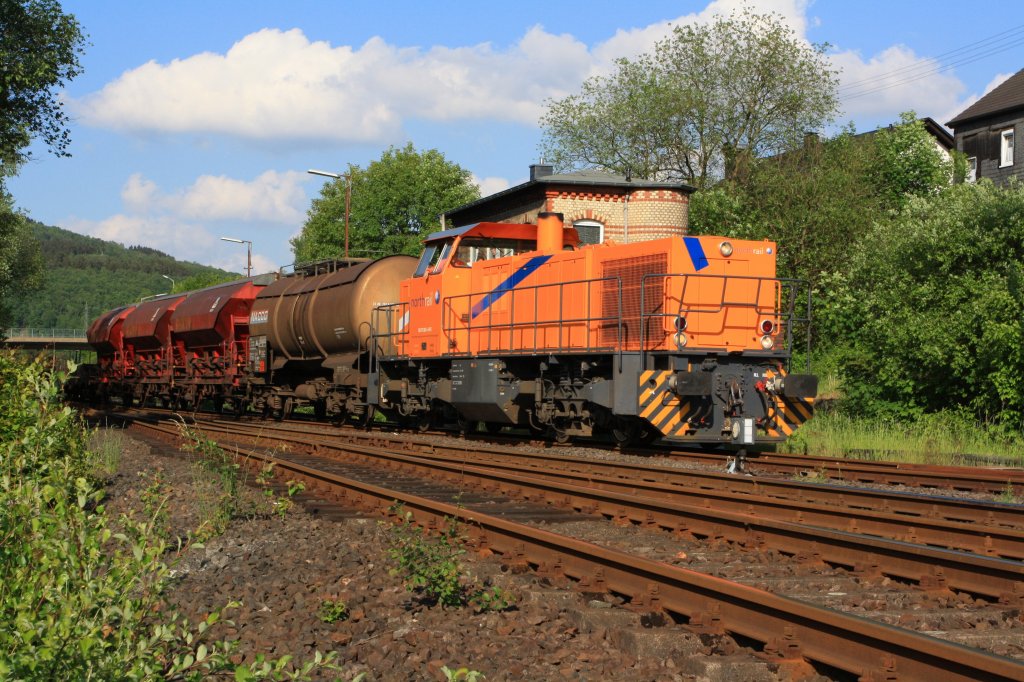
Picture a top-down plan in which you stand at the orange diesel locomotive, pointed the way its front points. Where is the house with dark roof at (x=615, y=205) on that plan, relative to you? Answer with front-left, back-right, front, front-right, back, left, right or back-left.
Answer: back-left

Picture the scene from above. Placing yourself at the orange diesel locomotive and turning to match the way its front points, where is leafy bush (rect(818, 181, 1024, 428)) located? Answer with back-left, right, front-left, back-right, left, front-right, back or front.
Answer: left

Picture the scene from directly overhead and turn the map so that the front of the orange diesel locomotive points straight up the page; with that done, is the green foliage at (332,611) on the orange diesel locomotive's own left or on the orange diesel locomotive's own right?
on the orange diesel locomotive's own right

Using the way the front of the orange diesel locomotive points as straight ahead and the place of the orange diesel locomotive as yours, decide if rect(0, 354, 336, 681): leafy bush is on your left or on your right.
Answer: on your right

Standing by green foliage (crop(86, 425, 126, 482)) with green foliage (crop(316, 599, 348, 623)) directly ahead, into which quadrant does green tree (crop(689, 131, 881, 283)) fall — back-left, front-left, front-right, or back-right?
back-left

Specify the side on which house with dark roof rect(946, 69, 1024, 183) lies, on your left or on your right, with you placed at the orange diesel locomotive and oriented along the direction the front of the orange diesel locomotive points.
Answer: on your left

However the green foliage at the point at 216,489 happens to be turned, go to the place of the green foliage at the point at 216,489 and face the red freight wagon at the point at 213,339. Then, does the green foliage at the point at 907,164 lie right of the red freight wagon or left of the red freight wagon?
right

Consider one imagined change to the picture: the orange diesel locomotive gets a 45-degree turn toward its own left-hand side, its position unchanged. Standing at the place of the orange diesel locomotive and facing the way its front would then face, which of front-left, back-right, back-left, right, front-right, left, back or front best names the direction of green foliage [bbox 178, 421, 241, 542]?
back-right

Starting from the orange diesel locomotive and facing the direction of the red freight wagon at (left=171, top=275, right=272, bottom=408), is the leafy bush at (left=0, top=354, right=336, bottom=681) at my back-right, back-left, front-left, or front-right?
back-left

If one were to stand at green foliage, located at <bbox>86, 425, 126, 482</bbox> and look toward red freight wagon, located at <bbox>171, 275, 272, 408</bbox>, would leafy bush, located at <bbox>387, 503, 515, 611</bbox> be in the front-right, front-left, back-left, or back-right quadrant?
back-right

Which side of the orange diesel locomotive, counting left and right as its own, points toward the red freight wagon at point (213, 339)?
back

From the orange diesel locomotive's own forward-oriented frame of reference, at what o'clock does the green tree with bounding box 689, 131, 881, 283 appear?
The green tree is roughly at 8 o'clock from the orange diesel locomotive.

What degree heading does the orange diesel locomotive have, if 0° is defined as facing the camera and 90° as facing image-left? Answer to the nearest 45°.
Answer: approximately 315°
